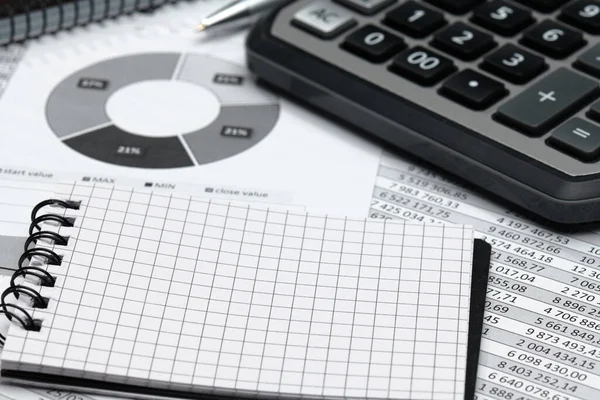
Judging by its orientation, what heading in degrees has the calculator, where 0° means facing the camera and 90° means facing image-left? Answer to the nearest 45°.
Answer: approximately 45°
